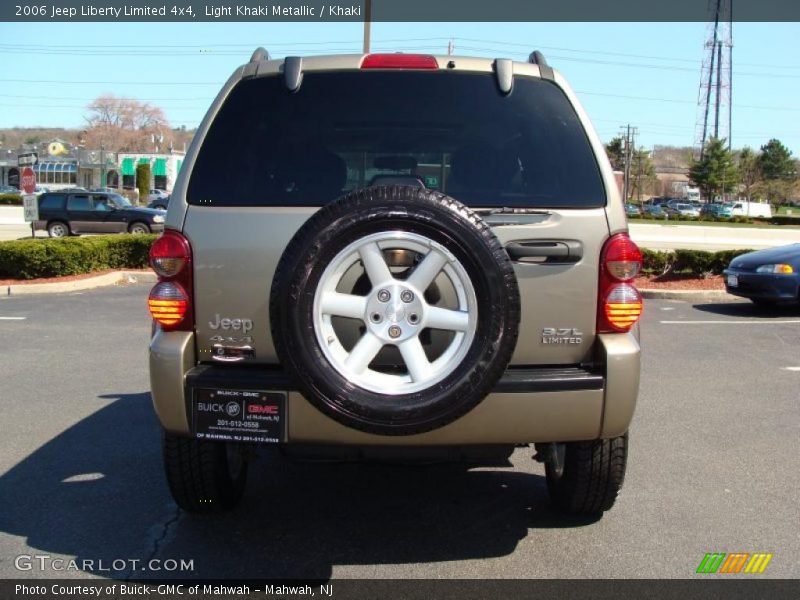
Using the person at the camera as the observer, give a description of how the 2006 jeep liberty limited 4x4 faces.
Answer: facing away from the viewer

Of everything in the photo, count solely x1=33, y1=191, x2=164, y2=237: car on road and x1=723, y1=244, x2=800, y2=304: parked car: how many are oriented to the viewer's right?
1

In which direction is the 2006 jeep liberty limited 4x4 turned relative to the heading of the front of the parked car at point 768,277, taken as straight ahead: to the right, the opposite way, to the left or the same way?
to the right

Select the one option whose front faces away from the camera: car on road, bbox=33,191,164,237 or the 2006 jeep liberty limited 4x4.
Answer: the 2006 jeep liberty limited 4x4

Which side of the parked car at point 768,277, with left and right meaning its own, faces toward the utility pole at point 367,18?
right

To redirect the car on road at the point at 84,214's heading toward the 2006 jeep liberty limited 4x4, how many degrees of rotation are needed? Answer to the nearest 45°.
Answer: approximately 90° to its right

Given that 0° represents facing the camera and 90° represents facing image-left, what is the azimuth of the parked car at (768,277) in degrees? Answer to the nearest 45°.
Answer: approximately 45°

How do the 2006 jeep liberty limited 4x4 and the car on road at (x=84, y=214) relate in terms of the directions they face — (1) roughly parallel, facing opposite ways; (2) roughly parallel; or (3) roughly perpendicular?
roughly perpendicular

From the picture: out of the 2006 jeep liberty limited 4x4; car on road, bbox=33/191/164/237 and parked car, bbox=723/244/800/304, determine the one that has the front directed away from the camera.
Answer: the 2006 jeep liberty limited 4x4

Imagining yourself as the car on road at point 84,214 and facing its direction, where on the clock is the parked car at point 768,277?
the parked car at point 768,277 is roughly at 2 o'clock from the car on road at point 84,214.

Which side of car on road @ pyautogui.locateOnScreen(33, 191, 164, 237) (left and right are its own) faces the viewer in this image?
right
